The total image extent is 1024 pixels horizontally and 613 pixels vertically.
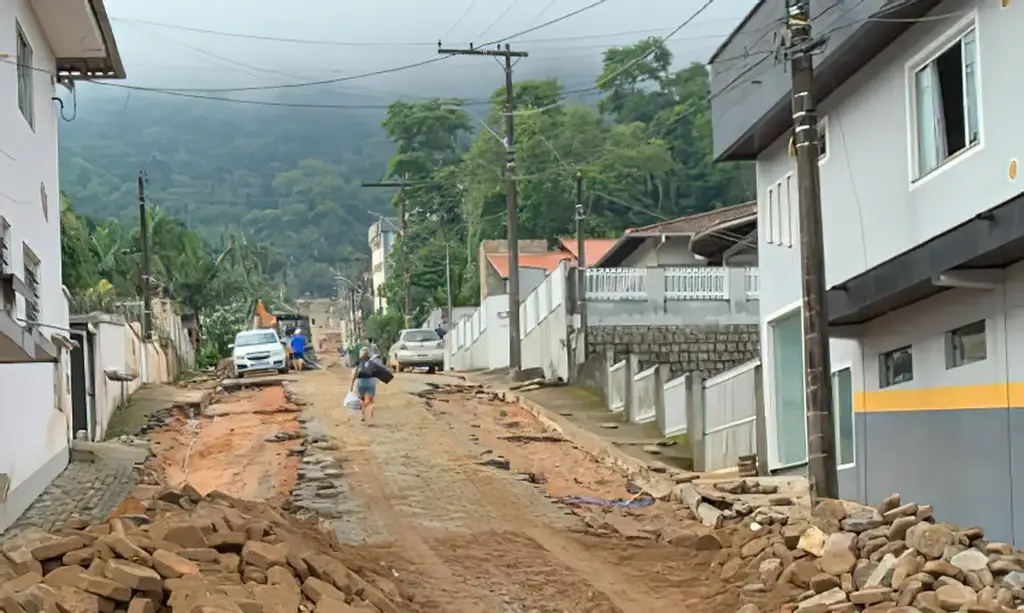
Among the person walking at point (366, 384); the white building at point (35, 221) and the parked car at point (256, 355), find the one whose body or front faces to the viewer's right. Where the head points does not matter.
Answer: the white building

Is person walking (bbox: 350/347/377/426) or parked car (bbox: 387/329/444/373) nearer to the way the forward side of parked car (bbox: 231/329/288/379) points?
the person walking

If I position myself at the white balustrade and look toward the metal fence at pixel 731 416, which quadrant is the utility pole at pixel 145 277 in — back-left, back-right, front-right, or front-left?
back-right

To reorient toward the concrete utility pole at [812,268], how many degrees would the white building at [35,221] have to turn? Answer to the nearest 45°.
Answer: approximately 45° to its right

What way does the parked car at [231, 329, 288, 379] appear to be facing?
toward the camera

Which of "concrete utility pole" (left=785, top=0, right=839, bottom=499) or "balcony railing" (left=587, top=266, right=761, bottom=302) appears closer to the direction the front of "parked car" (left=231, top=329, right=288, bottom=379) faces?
the concrete utility pole

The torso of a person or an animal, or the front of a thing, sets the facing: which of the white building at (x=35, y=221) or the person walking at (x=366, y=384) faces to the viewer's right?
the white building

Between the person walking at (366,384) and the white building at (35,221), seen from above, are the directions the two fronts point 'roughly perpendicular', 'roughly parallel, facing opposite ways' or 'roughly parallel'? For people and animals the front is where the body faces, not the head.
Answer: roughly perpendicular

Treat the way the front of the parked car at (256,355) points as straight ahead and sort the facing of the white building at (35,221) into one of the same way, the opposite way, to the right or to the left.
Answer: to the left

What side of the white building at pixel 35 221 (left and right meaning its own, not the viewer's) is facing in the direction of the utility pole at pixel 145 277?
left

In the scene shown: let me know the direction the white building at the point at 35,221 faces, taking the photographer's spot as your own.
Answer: facing to the right of the viewer

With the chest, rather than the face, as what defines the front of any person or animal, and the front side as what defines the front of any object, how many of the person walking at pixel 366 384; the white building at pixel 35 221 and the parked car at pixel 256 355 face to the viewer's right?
1
